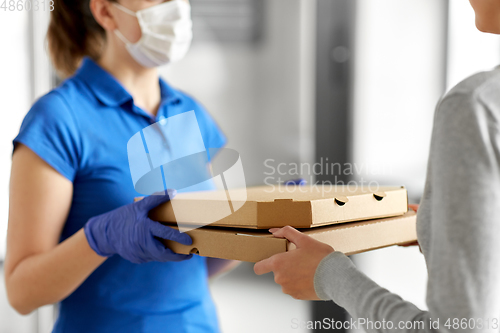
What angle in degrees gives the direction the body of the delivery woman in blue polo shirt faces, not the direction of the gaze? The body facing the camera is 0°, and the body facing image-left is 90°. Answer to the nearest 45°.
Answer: approximately 315°
